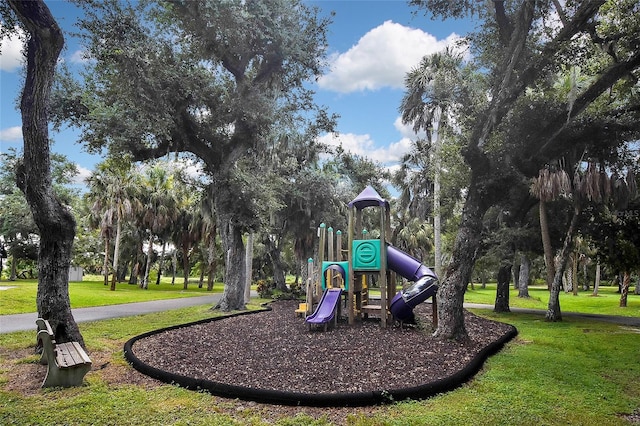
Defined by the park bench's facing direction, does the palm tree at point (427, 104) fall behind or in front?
in front

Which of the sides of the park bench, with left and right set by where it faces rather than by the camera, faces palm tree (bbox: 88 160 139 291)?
left

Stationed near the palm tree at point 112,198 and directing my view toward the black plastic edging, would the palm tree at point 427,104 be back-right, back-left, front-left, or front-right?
front-left

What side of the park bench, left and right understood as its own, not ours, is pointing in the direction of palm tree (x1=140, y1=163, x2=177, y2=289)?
left

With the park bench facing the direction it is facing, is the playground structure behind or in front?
in front

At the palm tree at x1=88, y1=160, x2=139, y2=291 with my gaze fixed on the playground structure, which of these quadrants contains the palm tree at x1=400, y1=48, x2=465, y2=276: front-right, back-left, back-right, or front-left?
front-left

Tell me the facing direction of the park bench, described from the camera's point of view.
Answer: facing to the right of the viewer
